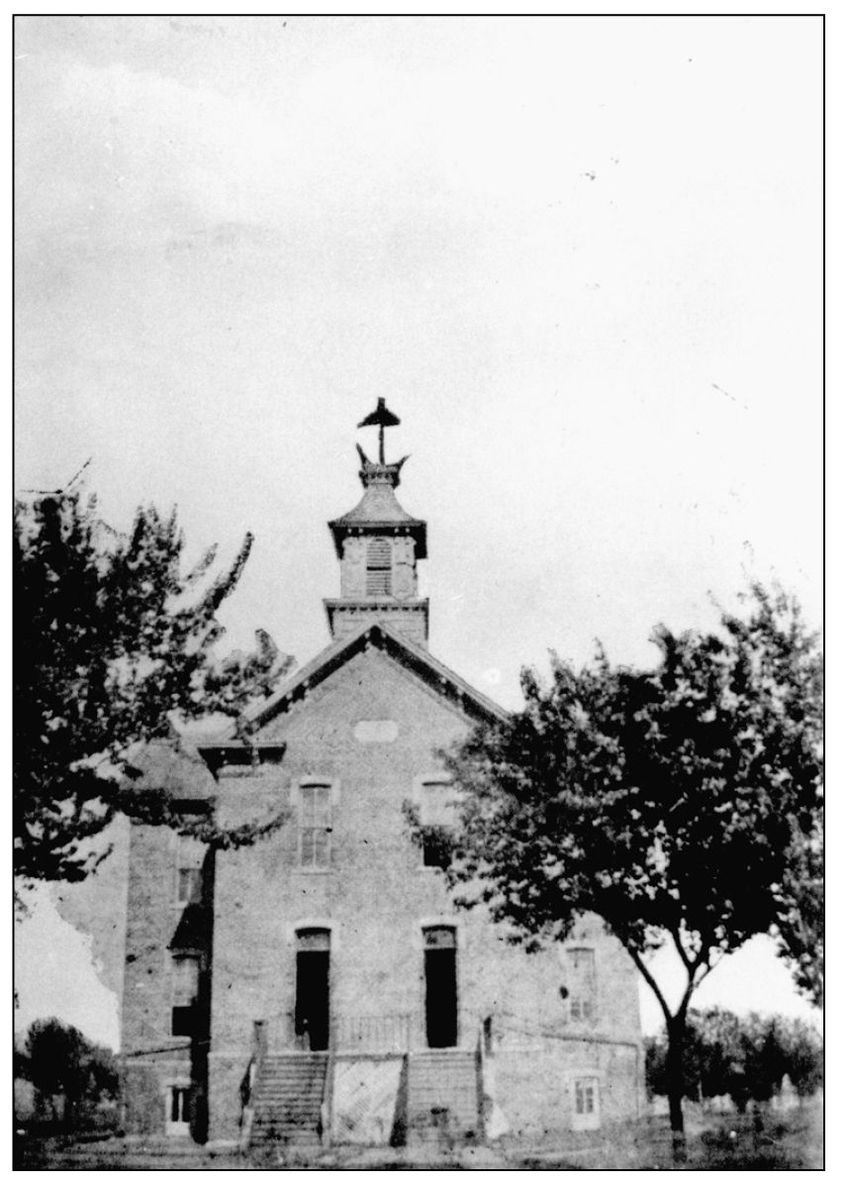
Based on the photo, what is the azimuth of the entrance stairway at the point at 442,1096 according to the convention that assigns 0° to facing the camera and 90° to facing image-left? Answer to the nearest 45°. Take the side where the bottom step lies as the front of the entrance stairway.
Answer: approximately 0°

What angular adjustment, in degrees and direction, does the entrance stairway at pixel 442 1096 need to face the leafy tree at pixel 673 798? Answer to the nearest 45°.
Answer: approximately 45° to its left
